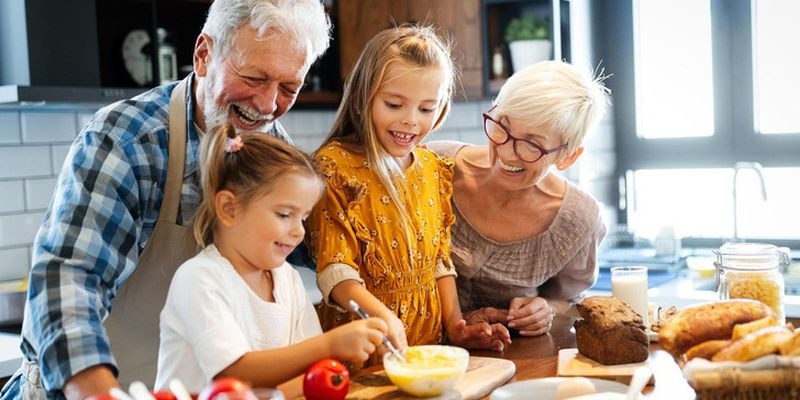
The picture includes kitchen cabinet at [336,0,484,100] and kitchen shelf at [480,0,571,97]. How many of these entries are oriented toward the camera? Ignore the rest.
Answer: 2

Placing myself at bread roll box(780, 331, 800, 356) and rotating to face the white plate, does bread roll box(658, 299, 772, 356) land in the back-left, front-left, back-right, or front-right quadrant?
front-right

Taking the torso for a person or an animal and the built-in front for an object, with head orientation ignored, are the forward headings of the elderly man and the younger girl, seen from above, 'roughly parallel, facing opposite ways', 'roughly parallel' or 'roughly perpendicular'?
roughly parallel

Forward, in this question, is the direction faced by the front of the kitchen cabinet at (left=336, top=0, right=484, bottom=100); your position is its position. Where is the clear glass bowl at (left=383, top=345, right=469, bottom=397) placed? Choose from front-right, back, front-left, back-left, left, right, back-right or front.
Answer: front

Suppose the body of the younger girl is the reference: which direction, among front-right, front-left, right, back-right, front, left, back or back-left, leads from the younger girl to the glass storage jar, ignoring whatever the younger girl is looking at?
front-left

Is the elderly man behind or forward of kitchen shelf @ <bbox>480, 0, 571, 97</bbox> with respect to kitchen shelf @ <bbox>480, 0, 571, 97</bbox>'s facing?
forward

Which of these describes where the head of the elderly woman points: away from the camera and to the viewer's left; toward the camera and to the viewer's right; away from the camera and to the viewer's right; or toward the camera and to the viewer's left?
toward the camera and to the viewer's left

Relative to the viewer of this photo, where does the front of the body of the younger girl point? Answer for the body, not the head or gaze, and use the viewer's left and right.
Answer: facing the viewer and to the right of the viewer

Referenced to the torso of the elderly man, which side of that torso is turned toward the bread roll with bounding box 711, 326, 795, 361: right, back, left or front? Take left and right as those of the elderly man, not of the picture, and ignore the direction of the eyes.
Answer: front

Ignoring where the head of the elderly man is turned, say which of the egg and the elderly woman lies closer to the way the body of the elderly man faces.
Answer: the egg

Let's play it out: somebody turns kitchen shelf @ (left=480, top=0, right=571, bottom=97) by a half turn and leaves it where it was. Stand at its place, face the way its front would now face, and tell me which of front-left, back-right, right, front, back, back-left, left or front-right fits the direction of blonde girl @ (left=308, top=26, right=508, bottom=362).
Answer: back

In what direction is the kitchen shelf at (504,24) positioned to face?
toward the camera

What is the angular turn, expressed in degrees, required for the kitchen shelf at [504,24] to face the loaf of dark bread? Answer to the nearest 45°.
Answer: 0° — it already faces it

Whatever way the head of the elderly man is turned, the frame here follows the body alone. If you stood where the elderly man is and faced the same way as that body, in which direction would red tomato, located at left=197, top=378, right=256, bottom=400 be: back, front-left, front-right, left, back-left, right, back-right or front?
front-right

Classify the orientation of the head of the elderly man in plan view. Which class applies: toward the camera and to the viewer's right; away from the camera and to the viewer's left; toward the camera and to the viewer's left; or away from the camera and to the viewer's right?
toward the camera and to the viewer's right

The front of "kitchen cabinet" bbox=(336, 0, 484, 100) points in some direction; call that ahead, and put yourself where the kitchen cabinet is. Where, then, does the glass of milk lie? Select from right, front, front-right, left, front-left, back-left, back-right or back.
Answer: front

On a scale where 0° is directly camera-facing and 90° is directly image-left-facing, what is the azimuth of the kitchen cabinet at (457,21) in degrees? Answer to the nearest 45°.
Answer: approximately 0°
